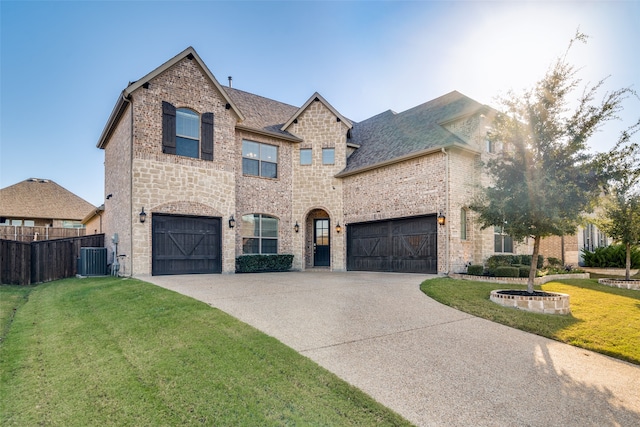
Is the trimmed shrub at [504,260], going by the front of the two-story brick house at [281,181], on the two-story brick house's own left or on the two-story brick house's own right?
on the two-story brick house's own left

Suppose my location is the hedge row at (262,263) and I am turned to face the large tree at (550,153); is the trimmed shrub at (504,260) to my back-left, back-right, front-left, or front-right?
front-left

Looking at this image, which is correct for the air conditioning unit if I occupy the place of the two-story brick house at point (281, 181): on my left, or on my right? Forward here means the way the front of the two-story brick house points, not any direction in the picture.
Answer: on my right

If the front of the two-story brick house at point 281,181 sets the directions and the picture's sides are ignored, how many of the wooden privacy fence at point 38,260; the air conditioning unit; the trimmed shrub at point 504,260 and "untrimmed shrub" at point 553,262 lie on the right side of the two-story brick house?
2

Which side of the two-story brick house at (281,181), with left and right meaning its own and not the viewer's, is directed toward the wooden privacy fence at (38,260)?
right

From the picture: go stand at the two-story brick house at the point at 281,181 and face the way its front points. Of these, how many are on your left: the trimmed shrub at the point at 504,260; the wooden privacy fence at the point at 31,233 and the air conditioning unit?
1

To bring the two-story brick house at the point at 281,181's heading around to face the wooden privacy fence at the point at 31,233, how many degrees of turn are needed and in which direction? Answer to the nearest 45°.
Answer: approximately 135° to its right

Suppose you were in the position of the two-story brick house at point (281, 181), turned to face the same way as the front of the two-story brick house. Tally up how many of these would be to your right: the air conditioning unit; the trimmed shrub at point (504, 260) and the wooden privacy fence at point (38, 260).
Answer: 2

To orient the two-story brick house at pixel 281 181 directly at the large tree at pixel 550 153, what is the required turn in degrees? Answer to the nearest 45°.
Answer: approximately 45° to its left

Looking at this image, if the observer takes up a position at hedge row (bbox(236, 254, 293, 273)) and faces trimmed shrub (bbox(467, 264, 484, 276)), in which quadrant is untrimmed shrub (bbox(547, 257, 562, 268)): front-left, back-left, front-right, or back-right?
front-left

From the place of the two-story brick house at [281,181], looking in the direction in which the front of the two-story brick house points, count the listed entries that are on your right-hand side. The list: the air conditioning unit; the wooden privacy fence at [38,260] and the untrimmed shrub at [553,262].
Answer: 2

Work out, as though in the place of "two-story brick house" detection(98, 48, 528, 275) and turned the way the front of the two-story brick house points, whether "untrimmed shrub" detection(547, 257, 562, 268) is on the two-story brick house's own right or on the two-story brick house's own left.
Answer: on the two-story brick house's own left

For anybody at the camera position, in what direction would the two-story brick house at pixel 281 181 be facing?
facing the viewer
